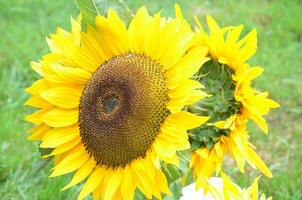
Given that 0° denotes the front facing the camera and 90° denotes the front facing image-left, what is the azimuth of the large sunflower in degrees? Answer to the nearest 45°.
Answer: approximately 45°

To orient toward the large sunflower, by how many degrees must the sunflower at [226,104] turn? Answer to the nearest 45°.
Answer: approximately 135° to its left

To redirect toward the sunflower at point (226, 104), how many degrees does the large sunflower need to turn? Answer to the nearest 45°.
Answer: approximately 135° to its left

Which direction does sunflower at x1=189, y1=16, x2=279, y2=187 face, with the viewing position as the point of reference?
facing away from the viewer and to the right of the viewer
